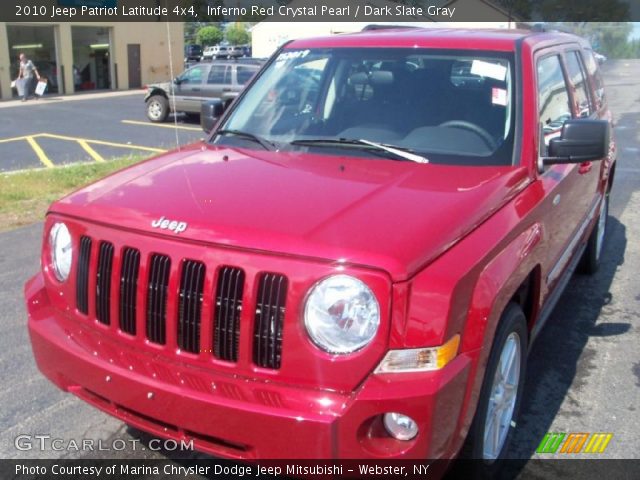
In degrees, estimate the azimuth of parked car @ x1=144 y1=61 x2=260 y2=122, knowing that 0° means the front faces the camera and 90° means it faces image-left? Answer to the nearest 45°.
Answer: approximately 90°

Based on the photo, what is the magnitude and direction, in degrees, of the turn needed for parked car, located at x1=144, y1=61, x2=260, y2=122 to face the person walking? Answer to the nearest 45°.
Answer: approximately 45° to its right

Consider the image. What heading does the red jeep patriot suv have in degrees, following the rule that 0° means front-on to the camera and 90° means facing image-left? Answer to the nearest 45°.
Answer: approximately 45°

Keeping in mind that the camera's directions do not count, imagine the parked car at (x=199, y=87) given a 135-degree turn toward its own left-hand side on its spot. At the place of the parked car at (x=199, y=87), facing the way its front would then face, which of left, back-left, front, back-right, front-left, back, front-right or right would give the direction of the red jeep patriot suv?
front-right
